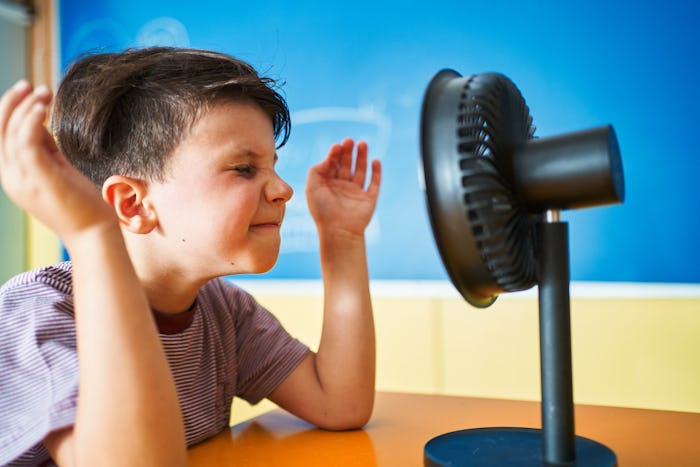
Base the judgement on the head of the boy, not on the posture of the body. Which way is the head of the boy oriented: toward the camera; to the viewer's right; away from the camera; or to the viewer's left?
to the viewer's right

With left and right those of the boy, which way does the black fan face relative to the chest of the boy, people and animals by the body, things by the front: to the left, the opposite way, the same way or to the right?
the opposite way

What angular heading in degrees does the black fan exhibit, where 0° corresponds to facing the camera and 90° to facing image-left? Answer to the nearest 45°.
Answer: approximately 90°

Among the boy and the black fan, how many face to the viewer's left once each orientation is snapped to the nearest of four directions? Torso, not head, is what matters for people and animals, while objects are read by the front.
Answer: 1

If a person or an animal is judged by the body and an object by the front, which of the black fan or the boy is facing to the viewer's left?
the black fan

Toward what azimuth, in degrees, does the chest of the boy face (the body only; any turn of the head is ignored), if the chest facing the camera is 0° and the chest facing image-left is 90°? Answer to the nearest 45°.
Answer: approximately 315°
